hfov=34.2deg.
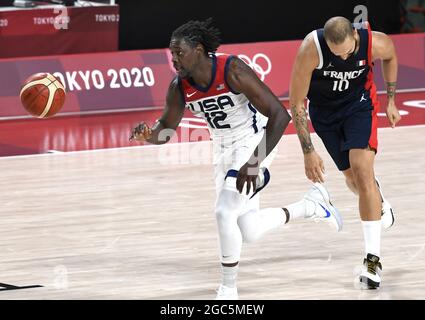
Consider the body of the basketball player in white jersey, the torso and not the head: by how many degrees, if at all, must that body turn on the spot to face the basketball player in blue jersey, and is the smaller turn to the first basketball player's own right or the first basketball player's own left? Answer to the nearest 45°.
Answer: approximately 180°

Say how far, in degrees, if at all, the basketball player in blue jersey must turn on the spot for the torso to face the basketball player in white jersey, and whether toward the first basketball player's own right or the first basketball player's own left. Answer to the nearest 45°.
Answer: approximately 45° to the first basketball player's own right

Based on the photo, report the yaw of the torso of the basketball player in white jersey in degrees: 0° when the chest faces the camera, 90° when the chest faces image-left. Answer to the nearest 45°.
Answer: approximately 45°

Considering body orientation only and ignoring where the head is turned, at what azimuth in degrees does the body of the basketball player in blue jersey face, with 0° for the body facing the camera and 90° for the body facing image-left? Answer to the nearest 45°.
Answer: approximately 0°
